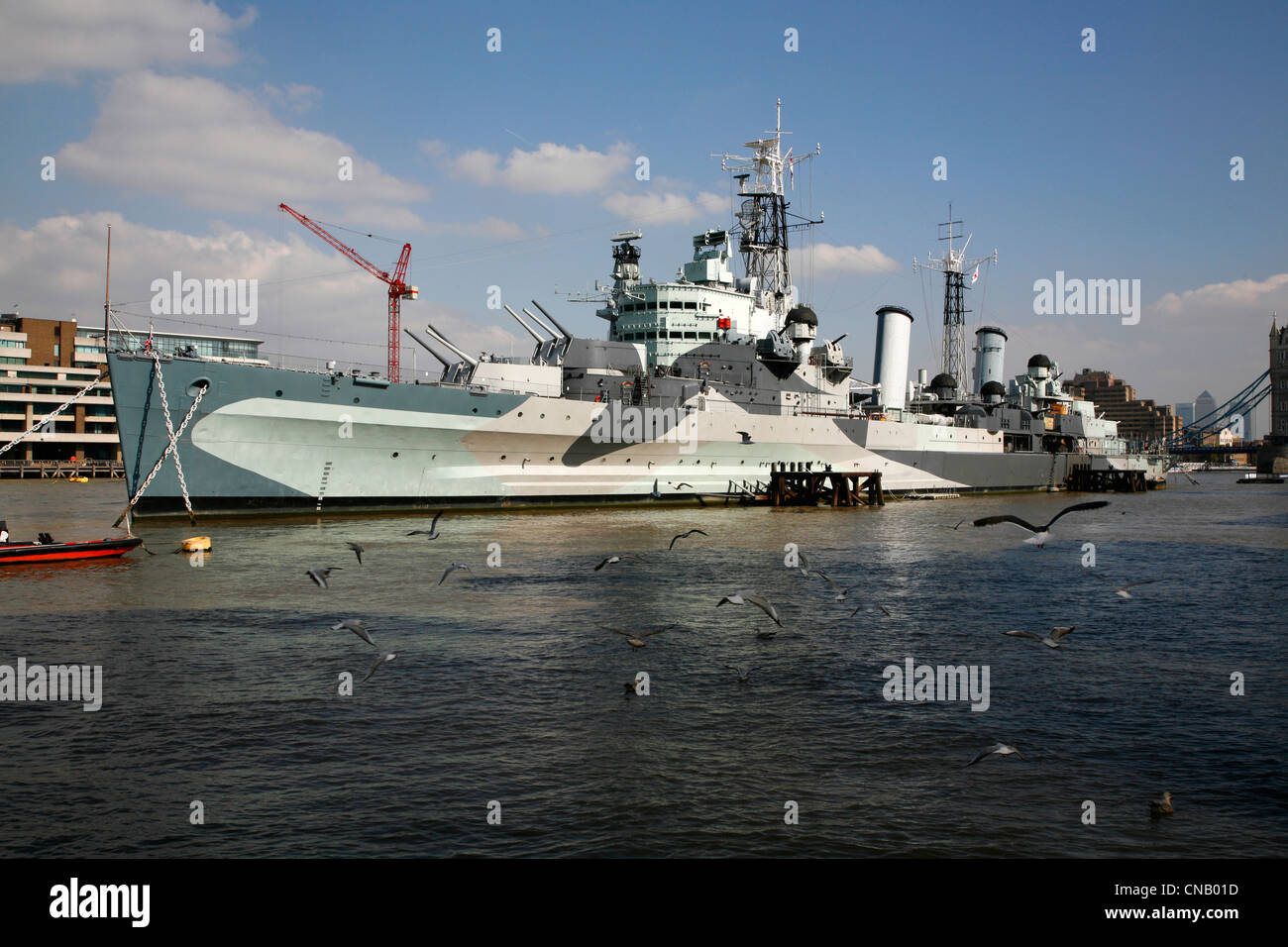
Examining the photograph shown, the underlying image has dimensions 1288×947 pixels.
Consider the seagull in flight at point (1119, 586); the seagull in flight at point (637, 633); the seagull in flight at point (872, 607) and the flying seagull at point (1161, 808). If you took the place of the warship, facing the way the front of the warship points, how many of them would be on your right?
0

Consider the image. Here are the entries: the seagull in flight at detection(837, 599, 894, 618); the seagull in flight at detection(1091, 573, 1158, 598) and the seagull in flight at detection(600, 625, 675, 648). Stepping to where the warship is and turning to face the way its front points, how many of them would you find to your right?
0

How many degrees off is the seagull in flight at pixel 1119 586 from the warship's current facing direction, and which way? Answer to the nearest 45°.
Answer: approximately 90° to its left

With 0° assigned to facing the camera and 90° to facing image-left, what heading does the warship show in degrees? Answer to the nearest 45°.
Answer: approximately 45°

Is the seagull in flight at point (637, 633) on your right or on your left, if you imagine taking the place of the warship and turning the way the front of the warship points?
on your left

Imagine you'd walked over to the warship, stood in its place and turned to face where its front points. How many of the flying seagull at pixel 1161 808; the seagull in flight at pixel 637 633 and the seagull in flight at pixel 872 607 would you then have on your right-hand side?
0

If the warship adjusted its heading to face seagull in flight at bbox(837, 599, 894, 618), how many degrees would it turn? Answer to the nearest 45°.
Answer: approximately 45° to its left

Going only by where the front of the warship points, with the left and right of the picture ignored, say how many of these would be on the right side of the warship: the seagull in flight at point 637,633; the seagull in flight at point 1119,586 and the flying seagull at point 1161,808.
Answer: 0

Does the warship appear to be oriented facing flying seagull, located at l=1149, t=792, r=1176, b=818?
no
